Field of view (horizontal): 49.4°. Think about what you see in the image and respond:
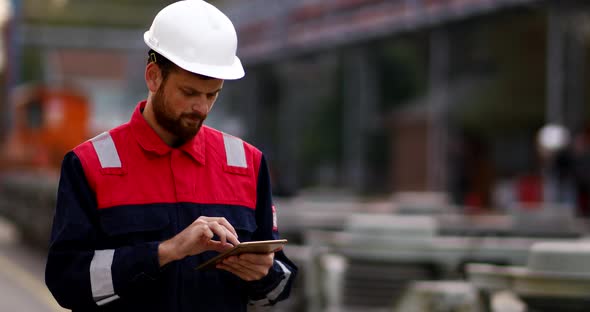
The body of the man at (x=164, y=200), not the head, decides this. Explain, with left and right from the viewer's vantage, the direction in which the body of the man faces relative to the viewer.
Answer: facing the viewer and to the right of the viewer

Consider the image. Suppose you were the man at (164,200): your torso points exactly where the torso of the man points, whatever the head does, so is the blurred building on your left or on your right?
on your left

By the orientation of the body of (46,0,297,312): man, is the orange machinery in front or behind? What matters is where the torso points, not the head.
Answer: behind
